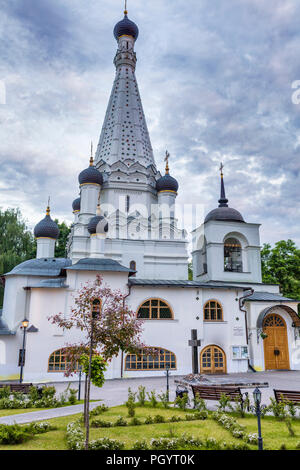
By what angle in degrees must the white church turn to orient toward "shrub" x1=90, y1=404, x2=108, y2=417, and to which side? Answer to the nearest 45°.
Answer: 0° — it already faces it

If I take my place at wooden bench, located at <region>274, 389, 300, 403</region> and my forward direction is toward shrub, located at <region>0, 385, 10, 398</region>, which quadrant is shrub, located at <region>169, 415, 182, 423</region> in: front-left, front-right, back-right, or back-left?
front-left

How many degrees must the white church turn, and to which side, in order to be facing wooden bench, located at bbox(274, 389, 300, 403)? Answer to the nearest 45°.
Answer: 0° — it already faces it

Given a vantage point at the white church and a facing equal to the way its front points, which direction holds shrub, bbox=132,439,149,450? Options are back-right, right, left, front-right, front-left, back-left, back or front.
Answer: front

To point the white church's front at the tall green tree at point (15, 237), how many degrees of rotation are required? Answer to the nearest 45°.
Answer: approximately 135° to its right

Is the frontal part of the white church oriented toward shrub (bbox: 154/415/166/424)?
yes

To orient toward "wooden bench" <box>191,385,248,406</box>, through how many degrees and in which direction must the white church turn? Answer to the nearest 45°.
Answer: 0° — it already faces it

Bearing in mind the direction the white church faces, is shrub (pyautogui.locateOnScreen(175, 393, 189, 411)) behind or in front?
in front

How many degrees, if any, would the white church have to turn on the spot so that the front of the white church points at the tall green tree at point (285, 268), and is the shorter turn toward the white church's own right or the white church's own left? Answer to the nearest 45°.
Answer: approximately 135° to the white church's own left

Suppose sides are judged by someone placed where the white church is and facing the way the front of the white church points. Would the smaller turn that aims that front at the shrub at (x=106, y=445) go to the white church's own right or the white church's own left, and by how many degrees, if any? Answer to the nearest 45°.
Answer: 0° — it already faces it

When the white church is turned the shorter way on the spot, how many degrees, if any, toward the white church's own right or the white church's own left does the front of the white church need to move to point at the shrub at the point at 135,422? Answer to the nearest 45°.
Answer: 0° — it already faces it

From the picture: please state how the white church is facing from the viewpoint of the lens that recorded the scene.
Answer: facing the viewer

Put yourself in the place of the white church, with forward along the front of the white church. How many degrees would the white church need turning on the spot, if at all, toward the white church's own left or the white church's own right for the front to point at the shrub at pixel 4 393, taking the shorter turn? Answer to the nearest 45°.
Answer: approximately 45° to the white church's own right

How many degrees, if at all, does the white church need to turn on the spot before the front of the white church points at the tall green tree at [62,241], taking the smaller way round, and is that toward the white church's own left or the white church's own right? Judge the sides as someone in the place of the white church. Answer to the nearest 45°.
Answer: approximately 135° to the white church's own right

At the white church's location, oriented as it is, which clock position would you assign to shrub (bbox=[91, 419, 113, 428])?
The shrub is roughly at 12 o'clock from the white church.

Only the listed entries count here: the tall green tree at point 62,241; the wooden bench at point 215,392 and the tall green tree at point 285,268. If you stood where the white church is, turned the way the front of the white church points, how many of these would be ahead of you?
1

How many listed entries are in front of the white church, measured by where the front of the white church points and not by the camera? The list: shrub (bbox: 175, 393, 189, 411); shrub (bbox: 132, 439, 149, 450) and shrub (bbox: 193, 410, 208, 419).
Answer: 3

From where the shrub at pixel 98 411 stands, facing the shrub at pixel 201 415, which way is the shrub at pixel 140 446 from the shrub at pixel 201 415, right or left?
right

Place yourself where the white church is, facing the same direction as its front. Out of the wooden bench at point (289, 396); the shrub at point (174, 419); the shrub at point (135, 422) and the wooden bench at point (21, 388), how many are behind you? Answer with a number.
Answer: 0
